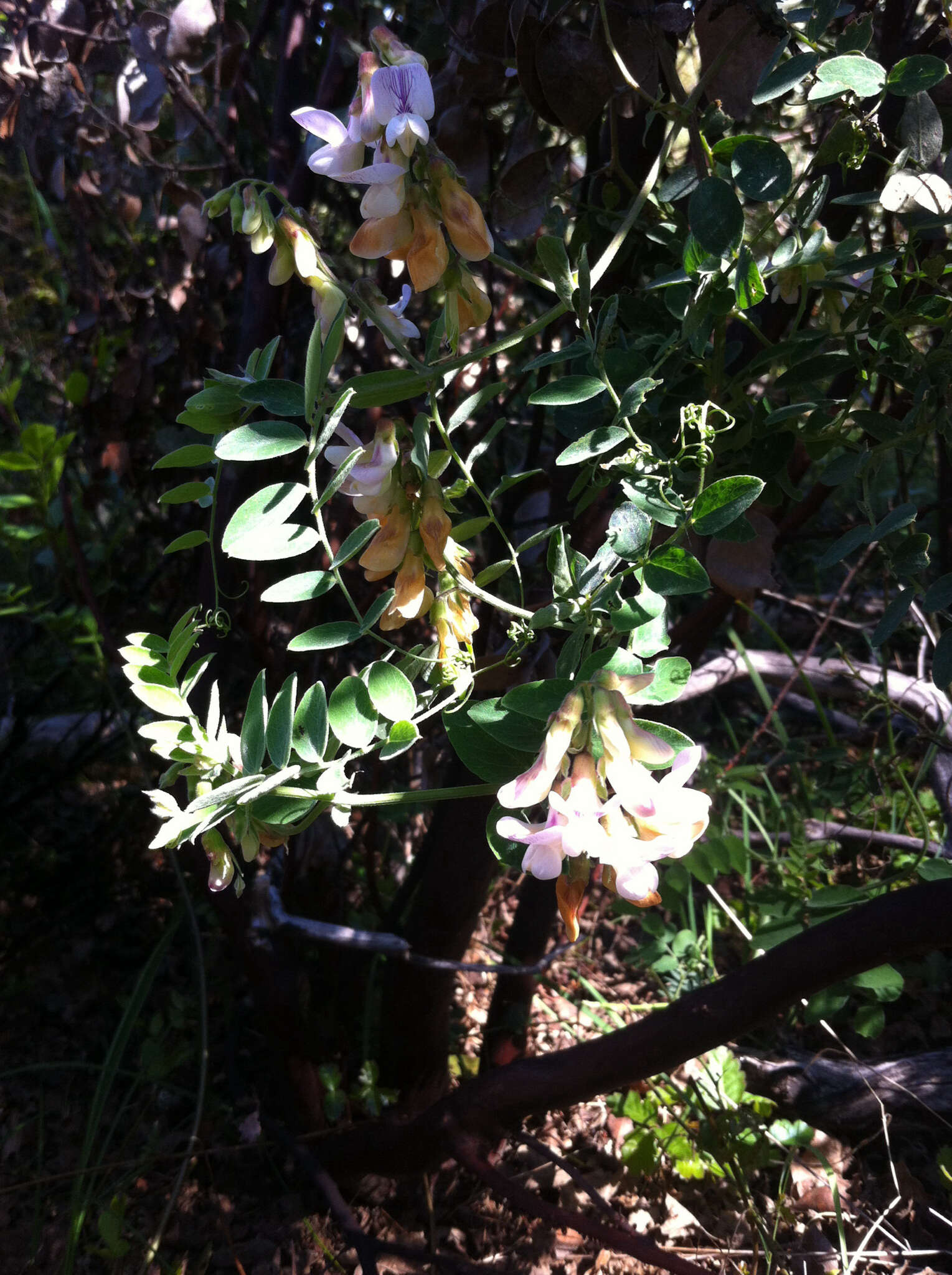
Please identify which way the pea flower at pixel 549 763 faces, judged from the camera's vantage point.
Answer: facing to the left of the viewer

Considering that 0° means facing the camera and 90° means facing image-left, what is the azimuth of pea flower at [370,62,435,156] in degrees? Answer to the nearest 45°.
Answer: approximately 0°

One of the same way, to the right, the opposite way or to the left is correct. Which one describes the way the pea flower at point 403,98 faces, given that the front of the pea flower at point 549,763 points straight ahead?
to the left
